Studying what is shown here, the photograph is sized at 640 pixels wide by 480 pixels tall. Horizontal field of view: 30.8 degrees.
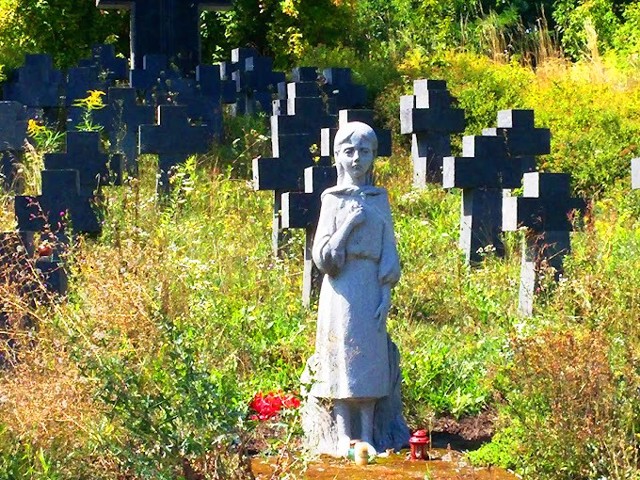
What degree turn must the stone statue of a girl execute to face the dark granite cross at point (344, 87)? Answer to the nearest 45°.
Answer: approximately 180°

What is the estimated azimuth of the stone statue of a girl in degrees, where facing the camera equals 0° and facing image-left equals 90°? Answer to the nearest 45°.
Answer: approximately 0°

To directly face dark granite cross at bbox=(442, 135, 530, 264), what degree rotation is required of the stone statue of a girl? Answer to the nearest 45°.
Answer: approximately 180°

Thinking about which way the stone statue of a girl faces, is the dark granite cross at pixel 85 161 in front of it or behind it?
behind

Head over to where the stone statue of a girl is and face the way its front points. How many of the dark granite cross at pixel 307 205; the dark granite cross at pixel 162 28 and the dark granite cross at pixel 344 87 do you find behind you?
3

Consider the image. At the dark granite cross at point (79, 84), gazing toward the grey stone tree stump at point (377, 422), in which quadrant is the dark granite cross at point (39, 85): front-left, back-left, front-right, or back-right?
back-right

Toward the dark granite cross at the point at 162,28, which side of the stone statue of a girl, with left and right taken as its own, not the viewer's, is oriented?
back

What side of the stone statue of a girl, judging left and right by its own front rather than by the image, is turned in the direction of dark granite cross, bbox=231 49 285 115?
back

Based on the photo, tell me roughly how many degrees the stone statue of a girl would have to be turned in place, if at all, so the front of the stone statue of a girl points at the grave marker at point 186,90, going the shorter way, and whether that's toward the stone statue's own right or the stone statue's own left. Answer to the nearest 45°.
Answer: approximately 180°

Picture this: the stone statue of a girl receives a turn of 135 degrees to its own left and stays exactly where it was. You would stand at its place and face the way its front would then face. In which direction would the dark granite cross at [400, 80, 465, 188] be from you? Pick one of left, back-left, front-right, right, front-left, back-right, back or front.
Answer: front-left

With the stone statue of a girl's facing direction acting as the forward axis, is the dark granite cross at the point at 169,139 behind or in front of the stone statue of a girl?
behind

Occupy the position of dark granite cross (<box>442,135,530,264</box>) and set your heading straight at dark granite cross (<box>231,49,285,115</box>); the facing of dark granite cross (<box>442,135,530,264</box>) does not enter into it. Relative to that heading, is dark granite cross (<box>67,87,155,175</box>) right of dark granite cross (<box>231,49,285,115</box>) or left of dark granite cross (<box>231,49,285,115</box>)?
left

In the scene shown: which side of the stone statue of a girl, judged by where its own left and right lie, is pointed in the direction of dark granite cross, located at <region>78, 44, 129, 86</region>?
back
